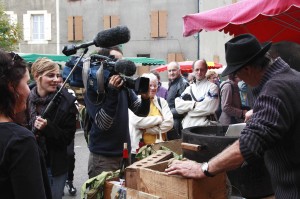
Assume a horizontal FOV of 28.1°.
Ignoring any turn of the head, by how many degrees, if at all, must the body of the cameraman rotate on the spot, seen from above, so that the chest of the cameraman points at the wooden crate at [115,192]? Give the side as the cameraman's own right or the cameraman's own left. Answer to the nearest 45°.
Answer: approximately 45° to the cameraman's own right

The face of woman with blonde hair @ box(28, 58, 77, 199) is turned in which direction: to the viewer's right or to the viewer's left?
to the viewer's right

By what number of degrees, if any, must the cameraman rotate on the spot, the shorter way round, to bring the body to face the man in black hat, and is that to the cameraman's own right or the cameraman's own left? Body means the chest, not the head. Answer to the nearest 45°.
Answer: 0° — they already face them

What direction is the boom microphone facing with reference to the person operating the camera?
facing to the right of the viewer

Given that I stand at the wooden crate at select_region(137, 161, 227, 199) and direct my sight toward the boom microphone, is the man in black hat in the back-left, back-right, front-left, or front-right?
back-right

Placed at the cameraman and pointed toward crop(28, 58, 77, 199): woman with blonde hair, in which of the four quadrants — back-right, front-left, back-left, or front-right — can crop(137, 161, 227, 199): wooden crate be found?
back-left

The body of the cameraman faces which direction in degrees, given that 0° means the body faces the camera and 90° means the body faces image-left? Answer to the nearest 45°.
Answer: approximately 315°
